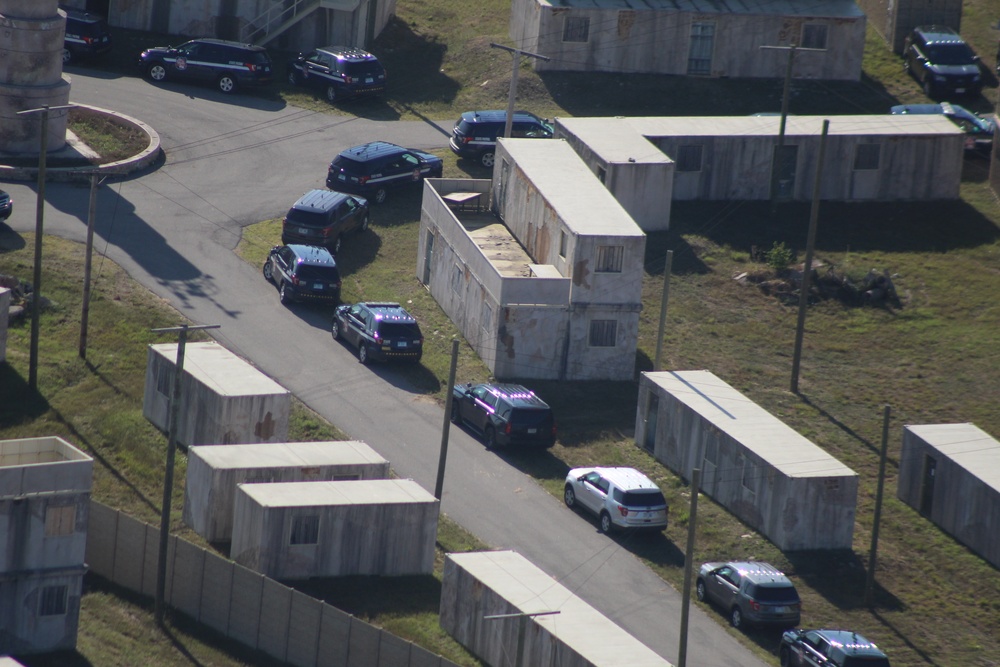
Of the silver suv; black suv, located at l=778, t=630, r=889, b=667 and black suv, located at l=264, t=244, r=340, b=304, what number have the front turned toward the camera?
0

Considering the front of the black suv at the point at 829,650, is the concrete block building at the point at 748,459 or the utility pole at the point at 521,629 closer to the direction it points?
the concrete block building

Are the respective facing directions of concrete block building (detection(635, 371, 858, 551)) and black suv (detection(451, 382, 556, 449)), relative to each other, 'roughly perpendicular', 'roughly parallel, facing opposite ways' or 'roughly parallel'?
roughly perpendicular

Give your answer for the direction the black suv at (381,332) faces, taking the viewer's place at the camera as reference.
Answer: facing away from the viewer and to the left of the viewer

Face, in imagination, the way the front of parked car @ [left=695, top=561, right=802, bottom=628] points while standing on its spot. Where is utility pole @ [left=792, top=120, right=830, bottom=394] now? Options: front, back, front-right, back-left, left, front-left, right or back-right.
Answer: front-right

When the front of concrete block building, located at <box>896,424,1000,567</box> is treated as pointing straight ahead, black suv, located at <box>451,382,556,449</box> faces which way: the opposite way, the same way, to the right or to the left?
to the right

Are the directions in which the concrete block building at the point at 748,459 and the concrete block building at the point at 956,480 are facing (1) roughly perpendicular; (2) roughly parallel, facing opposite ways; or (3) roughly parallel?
roughly parallel

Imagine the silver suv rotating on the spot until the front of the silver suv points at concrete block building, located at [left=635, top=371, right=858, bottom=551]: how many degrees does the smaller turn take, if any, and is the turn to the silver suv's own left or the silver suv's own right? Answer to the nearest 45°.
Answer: approximately 90° to the silver suv's own right

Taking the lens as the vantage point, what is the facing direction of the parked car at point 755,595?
facing away from the viewer and to the left of the viewer

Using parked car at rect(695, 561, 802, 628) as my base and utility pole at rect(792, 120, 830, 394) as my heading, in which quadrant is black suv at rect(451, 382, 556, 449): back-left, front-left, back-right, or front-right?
front-left

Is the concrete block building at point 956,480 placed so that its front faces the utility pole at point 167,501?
yes

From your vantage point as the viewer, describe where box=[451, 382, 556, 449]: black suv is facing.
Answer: facing away from the viewer and to the left of the viewer

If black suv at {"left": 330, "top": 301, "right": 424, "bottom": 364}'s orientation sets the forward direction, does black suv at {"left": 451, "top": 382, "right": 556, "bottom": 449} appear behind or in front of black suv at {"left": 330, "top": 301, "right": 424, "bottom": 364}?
behind

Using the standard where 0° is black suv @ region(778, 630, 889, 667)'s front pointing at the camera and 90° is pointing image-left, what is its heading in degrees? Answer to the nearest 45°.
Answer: approximately 135°
